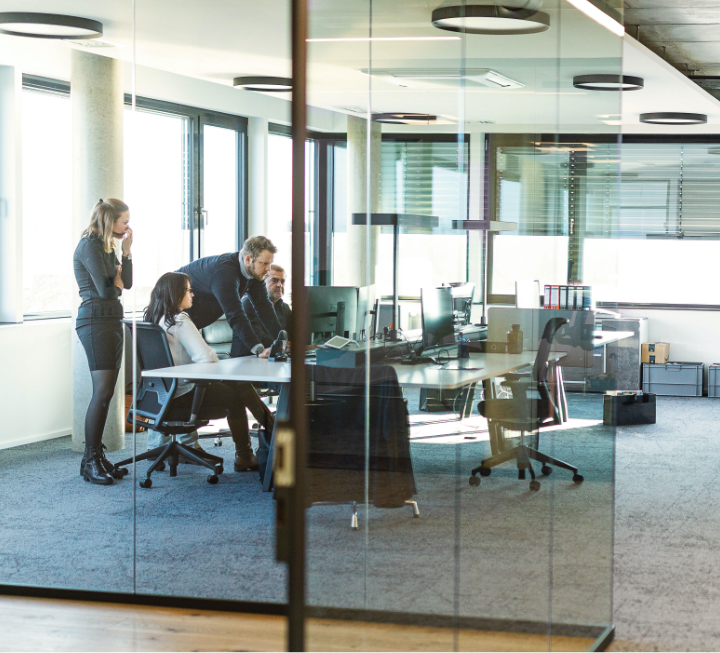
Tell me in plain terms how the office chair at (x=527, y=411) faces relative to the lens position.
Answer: facing to the left of the viewer

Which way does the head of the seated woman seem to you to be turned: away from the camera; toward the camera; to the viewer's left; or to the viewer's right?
to the viewer's right

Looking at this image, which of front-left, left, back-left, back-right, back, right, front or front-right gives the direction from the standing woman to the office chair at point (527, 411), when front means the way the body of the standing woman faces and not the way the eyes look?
front-right

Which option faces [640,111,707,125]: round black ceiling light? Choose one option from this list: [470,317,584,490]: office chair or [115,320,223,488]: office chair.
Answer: [115,320,223,488]: office chair

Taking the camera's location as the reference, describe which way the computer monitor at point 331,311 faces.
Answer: facing away from the viewer and to the left of the viewer

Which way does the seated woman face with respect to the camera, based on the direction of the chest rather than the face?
to the viewer's right

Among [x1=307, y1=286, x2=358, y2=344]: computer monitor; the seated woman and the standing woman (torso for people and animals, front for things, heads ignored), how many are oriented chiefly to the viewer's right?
2

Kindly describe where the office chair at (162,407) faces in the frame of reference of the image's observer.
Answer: facing away from the viewer and to the right of the viewer

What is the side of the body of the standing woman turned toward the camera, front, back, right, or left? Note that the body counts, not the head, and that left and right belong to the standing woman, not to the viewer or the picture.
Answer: right

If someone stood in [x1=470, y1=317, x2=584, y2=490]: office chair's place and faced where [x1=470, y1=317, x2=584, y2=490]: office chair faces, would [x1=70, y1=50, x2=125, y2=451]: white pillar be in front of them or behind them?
in front

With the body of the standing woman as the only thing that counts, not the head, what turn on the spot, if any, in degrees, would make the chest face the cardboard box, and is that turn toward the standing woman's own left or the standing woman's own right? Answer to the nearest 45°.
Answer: approximately 45° to the standing woman's own left

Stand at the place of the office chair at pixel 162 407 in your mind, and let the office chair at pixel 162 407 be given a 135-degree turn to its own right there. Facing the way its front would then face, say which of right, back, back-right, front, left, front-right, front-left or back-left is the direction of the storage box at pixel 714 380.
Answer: back-left
